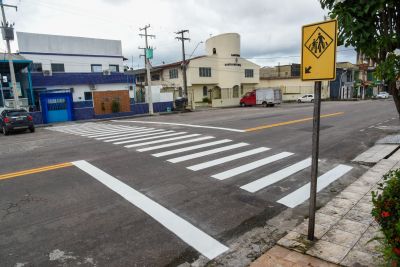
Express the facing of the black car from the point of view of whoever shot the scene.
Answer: facing away from the viewer and to the left of the viewer
